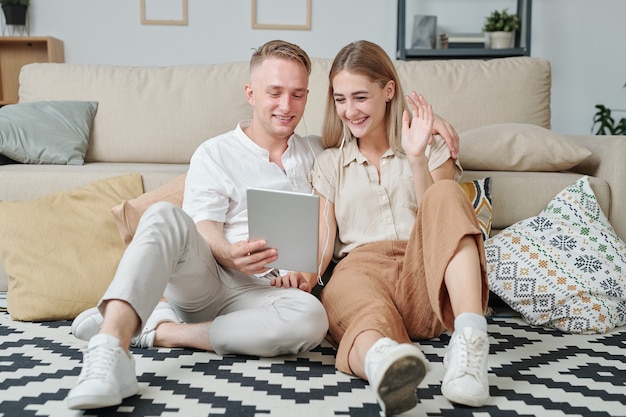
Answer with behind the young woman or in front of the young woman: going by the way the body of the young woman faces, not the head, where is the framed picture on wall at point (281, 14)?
behind

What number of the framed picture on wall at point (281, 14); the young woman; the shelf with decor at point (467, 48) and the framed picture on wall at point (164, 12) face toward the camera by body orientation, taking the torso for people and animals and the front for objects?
4

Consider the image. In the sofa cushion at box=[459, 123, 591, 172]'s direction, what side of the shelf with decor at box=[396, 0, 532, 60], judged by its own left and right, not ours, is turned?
front

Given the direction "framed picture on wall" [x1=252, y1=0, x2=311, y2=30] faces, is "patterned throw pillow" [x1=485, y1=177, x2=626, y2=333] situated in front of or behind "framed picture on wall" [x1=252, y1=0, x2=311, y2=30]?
in front

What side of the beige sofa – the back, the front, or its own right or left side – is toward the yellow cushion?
right

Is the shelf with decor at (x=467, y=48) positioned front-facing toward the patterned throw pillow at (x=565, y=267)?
yes

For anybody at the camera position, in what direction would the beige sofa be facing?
facing the viewer

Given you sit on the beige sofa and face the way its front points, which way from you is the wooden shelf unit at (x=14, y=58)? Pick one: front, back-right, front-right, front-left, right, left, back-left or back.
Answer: back-right

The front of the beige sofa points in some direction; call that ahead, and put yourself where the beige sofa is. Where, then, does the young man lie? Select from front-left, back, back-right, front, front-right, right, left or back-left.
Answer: front

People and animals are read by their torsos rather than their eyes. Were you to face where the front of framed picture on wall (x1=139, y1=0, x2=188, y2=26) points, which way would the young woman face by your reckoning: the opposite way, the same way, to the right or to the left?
the same way

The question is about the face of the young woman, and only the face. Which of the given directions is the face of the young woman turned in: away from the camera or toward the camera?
toward the camera

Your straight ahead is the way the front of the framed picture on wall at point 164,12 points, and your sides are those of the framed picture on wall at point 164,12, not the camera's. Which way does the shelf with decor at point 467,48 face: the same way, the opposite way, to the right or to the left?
the same way

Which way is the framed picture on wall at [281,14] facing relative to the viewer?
toward the camera

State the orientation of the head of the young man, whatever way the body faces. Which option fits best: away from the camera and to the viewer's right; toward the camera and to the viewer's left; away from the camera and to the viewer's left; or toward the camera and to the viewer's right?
toward the camera and to the viewer's right

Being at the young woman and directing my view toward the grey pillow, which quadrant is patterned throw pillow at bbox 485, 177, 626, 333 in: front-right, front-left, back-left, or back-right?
back-right

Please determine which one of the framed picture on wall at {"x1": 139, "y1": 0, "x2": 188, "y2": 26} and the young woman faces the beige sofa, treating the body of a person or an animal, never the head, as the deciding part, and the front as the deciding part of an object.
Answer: the framed picture on wall

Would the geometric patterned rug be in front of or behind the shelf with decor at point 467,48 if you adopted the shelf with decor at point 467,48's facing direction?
in front

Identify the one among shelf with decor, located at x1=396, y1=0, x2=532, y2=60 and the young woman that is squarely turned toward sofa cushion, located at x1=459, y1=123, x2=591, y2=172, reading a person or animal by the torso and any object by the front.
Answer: the shelf with decor

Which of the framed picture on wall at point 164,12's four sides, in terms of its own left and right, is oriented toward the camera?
front

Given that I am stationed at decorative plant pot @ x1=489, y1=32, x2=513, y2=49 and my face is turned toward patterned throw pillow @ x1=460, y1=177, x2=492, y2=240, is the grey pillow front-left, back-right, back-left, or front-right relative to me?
front-right

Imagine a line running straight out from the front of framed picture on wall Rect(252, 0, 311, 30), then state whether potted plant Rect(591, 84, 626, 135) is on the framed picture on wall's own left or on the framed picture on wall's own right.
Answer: on the framed picture on wall's own left

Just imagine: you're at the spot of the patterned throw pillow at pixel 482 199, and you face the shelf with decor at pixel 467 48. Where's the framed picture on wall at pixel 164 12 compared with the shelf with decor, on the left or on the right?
left

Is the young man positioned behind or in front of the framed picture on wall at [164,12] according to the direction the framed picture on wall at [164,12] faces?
in front
